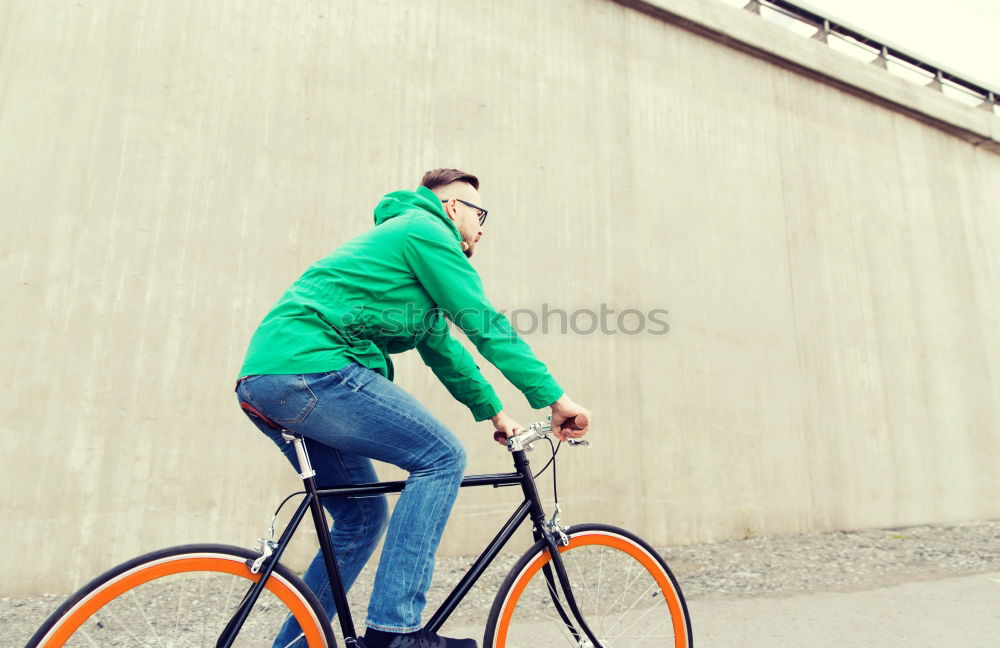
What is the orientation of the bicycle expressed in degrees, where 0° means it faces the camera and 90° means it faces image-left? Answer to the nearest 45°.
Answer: approximately 270°
